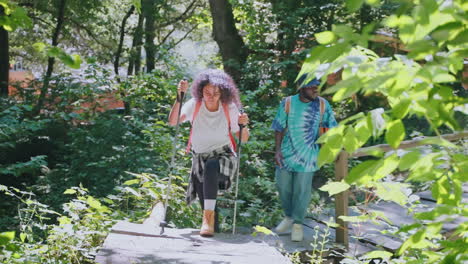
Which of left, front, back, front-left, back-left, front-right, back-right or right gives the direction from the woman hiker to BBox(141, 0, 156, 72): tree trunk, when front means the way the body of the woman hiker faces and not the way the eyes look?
back

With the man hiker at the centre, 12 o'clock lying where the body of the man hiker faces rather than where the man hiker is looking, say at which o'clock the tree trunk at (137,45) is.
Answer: The tree trunk is roughly at 5 o'clock from the man hiker.

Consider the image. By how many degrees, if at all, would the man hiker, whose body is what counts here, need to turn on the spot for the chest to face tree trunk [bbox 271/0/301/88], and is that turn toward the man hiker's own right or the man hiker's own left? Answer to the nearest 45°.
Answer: approximately 180°

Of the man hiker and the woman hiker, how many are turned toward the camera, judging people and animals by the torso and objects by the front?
2

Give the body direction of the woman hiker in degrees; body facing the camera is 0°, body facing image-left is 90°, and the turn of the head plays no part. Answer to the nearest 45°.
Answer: approximately 0°

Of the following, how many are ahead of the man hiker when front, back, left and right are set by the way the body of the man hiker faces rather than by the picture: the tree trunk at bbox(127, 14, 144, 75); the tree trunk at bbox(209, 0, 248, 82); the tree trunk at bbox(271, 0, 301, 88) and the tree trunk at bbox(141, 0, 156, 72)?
0

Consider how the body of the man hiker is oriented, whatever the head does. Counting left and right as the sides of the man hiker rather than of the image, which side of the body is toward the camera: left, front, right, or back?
front

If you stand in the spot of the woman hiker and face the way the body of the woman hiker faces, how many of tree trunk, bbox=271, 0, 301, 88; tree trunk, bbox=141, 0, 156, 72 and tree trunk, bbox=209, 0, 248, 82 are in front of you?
0

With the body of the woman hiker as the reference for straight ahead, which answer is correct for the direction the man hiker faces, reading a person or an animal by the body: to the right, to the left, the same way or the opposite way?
the same way

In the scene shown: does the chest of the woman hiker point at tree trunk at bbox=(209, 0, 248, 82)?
no

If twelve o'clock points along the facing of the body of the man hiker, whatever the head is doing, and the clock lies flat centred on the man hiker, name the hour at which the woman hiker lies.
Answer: The woman hiker is roughly at 2 o'clock from the man hiker.

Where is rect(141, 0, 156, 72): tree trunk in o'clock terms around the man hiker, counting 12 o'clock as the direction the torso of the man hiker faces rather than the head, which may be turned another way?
The tree trunk is roughly at 5 o'clock from the man hiker.
